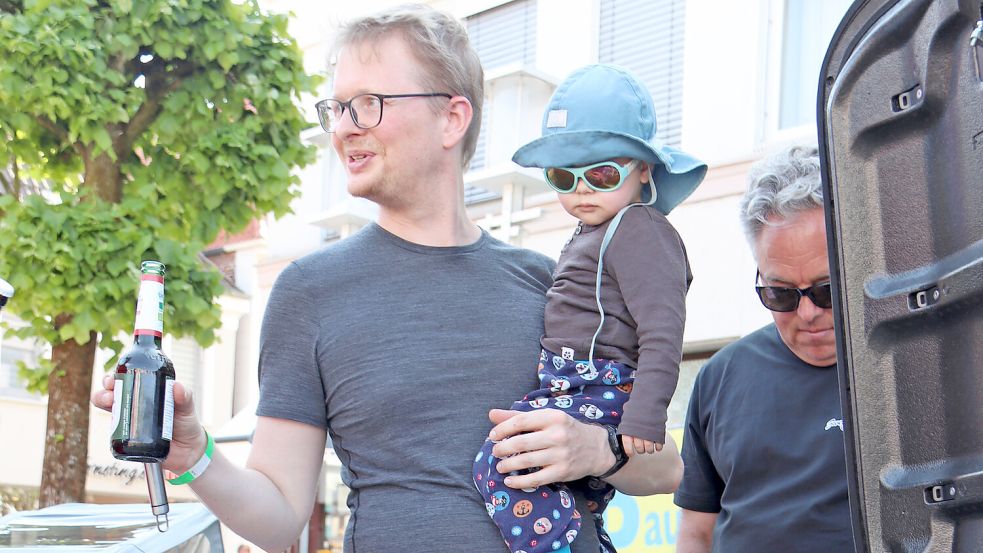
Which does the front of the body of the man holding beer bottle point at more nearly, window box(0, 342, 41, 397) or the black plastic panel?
the black plastic panel

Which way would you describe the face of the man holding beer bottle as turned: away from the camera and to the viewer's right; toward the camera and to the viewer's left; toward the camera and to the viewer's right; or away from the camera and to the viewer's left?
toward the camera and to the viewer's left

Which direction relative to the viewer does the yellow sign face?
toward the camera

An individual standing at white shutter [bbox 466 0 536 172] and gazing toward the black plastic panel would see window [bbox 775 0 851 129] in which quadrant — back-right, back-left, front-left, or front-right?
front-left

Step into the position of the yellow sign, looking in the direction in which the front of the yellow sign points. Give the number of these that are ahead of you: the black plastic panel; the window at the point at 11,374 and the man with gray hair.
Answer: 2

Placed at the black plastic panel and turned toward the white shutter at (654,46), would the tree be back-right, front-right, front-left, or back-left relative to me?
front-left

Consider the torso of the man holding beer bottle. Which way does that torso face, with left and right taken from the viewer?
facing the viewer

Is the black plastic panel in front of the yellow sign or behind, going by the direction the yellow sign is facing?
in front

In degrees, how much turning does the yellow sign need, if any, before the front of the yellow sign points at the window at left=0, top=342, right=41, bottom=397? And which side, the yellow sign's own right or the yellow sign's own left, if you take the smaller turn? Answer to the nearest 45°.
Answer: approximately 135° to the yellow sign's own right

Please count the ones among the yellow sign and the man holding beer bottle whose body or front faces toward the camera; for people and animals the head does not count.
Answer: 2

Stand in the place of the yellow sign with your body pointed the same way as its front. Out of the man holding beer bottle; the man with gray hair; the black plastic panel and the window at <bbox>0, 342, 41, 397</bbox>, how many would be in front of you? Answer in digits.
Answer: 3

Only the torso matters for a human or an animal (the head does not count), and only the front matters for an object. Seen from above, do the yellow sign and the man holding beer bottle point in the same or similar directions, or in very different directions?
same or similar directions
